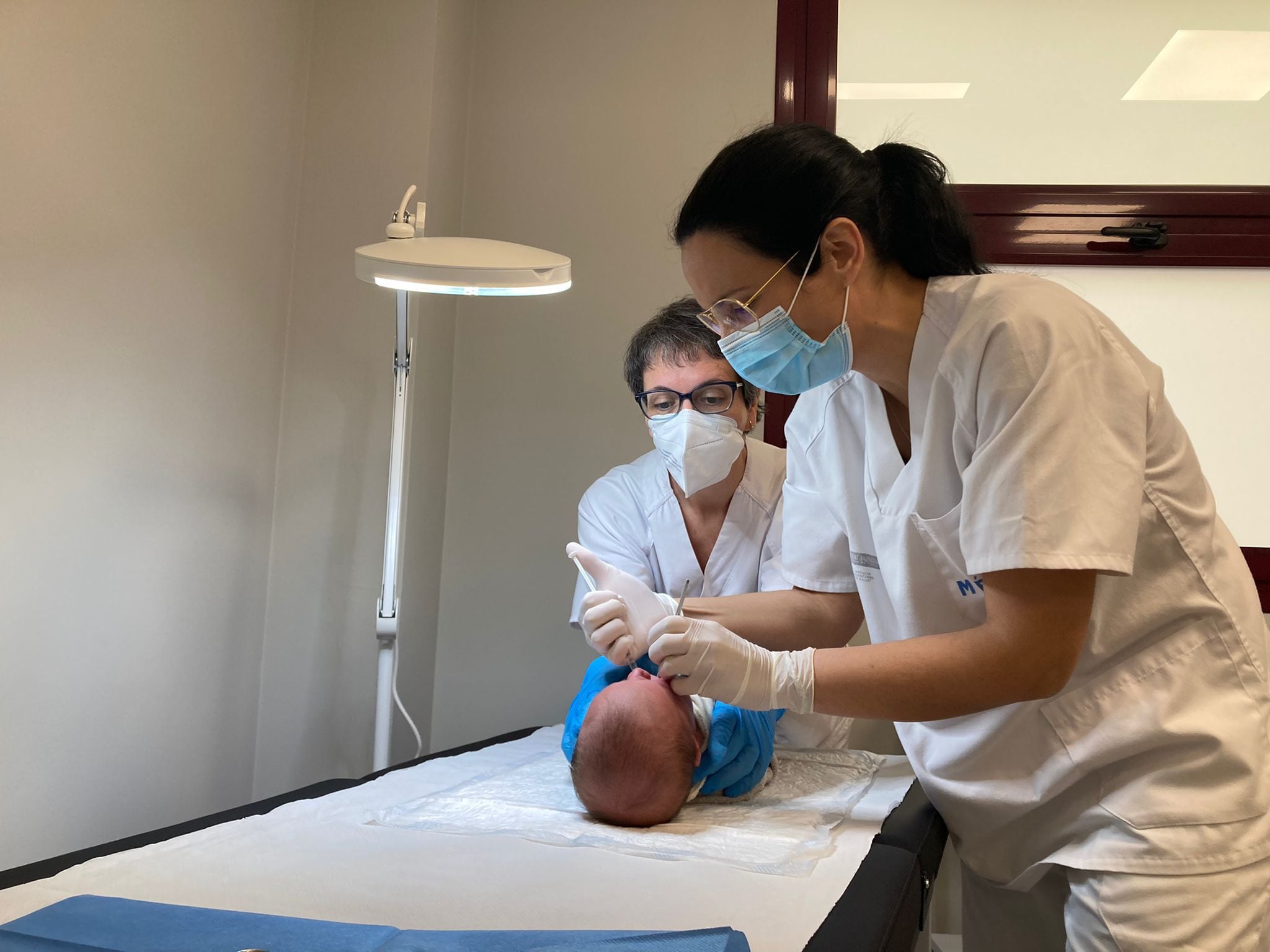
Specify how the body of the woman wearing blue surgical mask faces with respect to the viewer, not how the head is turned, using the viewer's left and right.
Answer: facing the viewer and to the left of the viewer

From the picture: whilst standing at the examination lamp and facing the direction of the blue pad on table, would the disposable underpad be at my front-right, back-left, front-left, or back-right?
front-left

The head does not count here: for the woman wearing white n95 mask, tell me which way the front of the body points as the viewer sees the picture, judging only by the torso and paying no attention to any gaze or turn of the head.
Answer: toward the camera

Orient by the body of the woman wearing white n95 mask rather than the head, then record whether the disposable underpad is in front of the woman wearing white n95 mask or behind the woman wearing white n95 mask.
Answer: in front

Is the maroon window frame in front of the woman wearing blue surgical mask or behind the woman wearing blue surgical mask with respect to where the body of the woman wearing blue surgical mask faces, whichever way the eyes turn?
behind

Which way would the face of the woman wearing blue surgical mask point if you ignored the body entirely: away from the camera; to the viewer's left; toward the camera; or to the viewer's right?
to the viewer's left

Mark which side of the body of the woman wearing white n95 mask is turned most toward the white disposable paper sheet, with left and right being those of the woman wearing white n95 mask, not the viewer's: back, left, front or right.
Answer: front

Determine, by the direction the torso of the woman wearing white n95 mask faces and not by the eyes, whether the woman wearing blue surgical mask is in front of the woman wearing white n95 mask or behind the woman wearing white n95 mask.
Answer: in front

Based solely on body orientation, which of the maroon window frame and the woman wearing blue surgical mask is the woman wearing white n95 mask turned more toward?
the woman wearing blue surgical mask

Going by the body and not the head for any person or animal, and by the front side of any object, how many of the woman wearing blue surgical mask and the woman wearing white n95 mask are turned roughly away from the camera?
0

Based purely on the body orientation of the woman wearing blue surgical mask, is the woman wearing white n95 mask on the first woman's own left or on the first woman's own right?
on the first woman's own right
